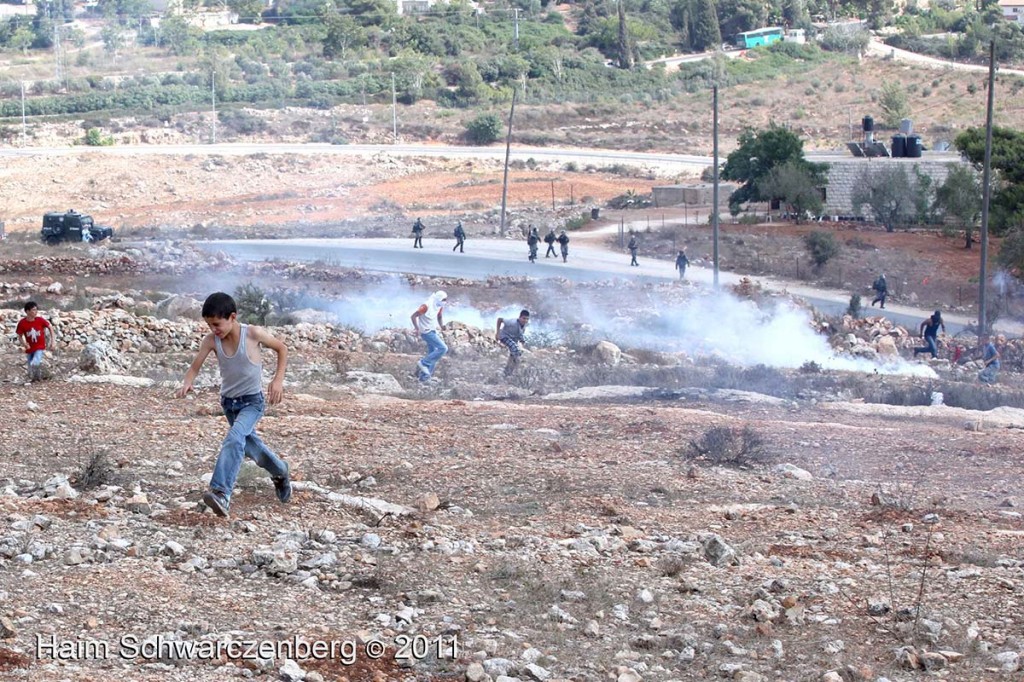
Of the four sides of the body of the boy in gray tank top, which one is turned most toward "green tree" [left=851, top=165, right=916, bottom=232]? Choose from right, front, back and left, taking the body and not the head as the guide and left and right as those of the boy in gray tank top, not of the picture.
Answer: back

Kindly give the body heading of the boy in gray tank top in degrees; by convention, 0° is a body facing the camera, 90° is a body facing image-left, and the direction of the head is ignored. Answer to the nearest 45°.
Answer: approximately 45°

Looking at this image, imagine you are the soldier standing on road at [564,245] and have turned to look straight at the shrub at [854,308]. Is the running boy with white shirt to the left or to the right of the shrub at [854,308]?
right

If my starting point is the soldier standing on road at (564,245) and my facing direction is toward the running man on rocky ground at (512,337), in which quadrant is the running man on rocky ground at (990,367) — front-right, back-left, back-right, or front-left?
front-left

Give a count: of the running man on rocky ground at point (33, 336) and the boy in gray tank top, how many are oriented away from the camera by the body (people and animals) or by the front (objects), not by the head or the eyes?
0

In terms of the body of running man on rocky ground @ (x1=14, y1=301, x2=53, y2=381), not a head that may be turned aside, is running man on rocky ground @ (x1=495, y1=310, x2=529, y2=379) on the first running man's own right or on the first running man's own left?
on the first running man's own left

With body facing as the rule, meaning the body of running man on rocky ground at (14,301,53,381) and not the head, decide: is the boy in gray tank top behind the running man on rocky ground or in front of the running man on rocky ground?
in front

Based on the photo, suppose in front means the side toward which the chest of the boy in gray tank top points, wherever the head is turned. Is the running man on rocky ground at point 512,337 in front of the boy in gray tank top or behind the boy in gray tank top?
behind

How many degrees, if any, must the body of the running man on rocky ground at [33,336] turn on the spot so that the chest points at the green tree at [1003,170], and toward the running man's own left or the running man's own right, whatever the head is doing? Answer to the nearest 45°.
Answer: approximately 135° to the running man's own left

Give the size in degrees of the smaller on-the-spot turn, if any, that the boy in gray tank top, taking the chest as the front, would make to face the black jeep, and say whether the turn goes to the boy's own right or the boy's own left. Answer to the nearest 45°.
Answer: approximately 135° to the boy's own right

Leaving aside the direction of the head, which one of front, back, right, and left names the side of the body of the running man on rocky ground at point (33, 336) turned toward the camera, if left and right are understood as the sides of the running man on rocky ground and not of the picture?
front

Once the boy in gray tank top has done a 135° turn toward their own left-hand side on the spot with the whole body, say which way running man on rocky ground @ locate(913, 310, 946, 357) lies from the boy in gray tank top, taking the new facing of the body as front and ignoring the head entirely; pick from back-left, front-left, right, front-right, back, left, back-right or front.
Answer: front-left

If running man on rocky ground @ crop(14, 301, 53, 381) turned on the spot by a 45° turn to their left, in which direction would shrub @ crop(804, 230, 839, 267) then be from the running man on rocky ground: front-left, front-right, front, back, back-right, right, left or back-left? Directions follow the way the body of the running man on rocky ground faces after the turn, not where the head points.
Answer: left

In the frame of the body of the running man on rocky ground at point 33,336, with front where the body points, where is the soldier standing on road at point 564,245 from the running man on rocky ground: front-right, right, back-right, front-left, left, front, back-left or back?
back-left

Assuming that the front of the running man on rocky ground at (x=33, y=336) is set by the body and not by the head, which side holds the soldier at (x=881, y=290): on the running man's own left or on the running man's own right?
on the running man's own left

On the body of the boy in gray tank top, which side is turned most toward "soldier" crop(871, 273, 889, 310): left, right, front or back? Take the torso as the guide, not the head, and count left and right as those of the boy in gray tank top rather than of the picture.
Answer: back

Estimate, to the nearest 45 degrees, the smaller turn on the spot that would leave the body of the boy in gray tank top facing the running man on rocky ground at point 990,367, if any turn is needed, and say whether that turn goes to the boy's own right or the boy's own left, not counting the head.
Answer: approximately 180°

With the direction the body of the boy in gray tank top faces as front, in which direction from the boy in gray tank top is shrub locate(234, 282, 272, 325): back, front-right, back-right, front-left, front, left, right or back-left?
back-right

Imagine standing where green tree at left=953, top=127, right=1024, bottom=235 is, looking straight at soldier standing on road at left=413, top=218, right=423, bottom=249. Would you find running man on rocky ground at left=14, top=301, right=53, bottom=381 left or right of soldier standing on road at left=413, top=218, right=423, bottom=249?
left
